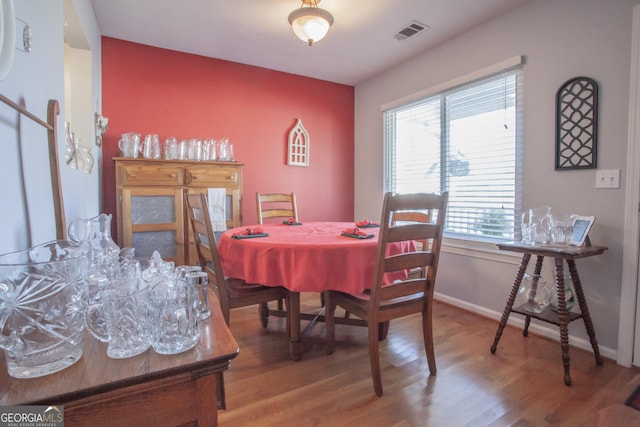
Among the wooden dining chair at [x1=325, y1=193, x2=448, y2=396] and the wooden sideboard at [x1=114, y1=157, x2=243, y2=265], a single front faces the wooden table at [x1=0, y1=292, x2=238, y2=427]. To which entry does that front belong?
the wooden sideboard

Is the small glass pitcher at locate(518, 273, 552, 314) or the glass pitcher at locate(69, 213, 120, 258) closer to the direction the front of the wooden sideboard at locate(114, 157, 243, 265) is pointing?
the glass pitcher at locate(69, 213, 120, 258)

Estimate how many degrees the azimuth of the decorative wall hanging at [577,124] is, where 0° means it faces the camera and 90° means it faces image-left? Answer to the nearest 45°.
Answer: approximately 45°

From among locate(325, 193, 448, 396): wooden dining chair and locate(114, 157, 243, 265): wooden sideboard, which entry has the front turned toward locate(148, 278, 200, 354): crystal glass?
the wooden sideboard

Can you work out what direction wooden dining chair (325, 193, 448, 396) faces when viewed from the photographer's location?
facing away from the viewer and to the left of the viewer

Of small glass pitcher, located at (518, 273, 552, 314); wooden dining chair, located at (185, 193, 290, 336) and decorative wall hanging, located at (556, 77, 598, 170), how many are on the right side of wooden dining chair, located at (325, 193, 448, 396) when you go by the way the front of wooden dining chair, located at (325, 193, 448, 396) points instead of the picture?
2

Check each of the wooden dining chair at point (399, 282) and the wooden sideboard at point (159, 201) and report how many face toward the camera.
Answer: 1

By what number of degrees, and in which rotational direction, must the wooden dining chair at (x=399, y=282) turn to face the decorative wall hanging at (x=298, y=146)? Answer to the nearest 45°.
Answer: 0° — it already faces it
